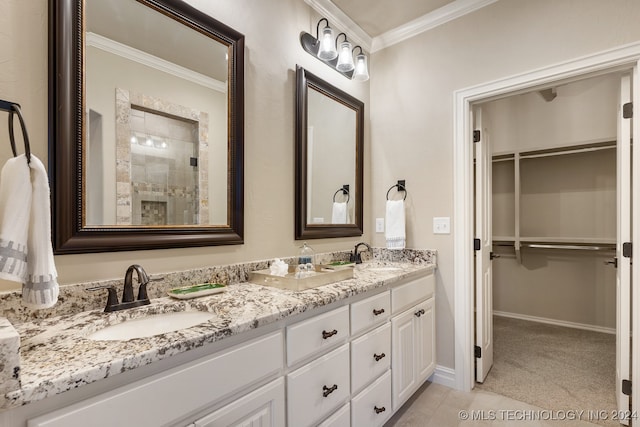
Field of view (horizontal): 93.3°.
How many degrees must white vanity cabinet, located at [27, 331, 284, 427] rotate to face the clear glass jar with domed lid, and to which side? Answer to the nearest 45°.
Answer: approximately 90° to its left

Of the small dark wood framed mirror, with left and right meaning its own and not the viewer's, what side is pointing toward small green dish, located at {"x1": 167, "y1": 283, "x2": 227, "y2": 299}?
right

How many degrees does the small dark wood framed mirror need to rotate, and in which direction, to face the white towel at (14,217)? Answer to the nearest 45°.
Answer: approximately 90° to its right

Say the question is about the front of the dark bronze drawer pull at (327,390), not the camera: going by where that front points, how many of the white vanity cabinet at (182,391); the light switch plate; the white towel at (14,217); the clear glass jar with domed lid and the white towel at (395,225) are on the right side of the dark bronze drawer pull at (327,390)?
2

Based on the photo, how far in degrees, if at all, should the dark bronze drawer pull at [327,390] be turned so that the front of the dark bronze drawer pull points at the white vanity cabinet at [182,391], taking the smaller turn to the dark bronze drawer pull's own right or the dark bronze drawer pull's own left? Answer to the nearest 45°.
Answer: approximately 90° to the dark bronze drawer pull's own right

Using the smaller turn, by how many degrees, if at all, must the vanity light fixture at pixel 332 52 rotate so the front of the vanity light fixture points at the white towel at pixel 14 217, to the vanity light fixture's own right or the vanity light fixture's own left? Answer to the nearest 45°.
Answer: approximately 90° to the vanity light fixture's own right

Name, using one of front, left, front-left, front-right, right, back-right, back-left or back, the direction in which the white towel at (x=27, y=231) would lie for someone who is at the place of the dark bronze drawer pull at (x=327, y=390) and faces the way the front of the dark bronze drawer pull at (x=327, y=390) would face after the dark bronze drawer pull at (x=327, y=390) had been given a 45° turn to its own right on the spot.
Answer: front-right

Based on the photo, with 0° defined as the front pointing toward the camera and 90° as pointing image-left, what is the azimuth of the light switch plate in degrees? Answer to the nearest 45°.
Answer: approximately 0°
